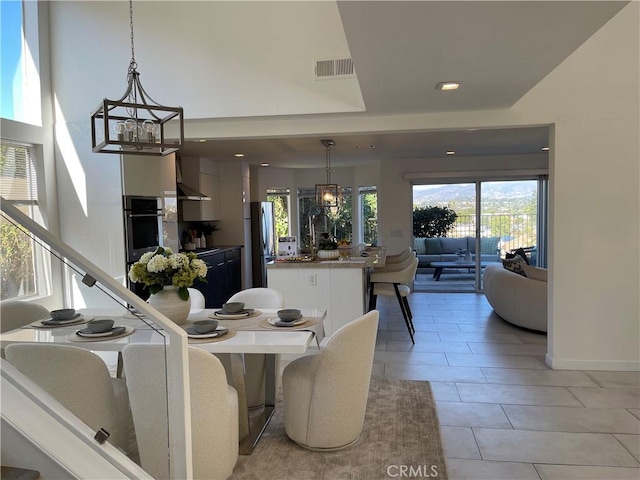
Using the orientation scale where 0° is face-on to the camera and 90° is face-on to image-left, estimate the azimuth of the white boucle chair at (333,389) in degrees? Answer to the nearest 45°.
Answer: approximately 90°

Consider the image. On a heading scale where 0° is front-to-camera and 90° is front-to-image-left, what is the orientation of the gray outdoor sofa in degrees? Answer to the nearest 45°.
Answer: approximately 0°

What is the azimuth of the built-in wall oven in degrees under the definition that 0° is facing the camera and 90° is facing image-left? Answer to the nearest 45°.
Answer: approximately 315°

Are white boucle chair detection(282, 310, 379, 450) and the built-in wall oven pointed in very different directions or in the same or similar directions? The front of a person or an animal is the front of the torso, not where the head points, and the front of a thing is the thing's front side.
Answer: very different directions

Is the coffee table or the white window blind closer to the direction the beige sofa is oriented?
the coffee table

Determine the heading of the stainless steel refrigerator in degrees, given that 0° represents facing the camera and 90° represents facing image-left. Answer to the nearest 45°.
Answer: approximately 315°
